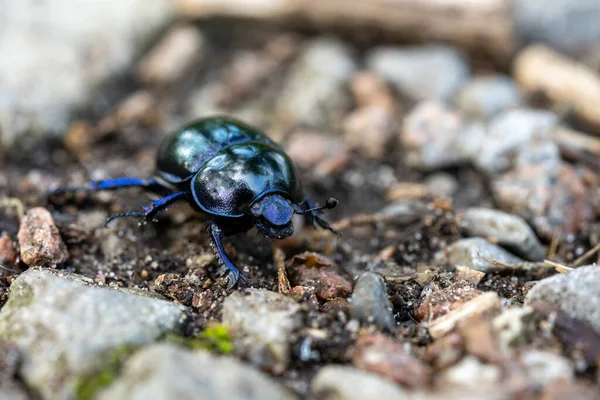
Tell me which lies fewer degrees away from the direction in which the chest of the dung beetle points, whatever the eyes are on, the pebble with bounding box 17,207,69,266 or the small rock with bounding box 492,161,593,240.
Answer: the small rock

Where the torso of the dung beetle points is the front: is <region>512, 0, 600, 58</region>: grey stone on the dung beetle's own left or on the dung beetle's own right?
on the dung beetle's own left

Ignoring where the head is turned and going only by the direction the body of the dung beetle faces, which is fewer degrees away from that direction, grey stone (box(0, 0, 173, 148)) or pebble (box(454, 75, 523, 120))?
the pebble

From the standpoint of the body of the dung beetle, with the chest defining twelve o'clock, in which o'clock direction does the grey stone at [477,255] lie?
The grey stone is roughly at 11 o'clock from the dung beetle.

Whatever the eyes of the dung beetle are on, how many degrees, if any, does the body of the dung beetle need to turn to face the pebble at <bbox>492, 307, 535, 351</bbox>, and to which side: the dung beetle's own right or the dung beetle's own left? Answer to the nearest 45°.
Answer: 0° — it already faces it

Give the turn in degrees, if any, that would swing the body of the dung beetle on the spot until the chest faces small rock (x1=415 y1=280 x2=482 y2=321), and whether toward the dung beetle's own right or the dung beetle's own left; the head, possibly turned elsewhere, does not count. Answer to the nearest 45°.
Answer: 0° — it already faces it

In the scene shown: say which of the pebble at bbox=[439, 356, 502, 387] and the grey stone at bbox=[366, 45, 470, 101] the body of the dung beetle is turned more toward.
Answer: the pebble

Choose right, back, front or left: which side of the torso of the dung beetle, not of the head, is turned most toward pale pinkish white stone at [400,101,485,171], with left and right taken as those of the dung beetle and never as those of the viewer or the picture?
left

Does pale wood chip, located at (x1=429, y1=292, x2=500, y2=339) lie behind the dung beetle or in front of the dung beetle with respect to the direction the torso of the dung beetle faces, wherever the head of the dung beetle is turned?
in front

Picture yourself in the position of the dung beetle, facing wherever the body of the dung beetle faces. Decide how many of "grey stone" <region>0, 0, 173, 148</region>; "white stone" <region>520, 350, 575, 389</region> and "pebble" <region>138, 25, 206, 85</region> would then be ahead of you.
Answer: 1

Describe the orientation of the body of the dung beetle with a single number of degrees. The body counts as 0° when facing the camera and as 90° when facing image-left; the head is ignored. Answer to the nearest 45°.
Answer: approximately 315°

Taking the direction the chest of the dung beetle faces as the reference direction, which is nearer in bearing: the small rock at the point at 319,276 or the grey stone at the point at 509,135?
the small rock

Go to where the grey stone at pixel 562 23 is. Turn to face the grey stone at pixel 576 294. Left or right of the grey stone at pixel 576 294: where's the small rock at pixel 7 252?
right

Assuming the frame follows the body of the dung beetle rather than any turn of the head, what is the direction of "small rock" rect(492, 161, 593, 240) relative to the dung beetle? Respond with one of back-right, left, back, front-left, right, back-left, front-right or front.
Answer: front-left

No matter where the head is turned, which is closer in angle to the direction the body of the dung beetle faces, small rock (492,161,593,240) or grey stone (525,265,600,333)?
the grey stone

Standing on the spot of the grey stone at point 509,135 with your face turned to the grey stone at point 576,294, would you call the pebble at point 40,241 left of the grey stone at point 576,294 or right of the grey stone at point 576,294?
right

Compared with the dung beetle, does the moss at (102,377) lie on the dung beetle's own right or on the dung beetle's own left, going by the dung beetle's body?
on the dung beetle's own right
